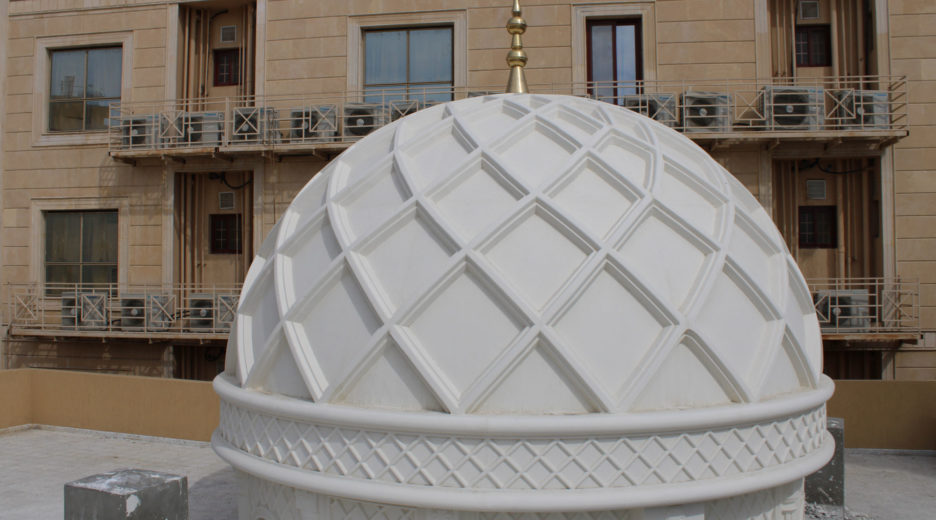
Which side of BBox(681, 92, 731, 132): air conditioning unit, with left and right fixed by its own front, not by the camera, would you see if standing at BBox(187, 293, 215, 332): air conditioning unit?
right

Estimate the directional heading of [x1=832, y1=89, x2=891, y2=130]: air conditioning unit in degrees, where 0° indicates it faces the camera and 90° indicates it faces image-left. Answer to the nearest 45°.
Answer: approximately 0°

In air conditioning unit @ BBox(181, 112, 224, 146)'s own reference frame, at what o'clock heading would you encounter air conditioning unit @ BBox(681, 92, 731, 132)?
air conditioning unit @ BBox(681, 92, 731, 132) is roughly at 10 o'clock from air conditioning unit @ BBox(181, 112, 224, 146).

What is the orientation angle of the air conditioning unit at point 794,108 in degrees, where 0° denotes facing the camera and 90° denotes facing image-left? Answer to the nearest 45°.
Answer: approximately 0°

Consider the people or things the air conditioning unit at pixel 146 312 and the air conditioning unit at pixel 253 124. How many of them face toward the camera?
2

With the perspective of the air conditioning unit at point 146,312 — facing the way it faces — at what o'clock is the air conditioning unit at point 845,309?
the air conditioning unit at point 845,309 is roughly at 10 o'clock from the air conditioning unit at point 146,312.

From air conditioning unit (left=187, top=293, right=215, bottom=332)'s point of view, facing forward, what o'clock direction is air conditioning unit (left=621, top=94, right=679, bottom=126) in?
air conditioning unit (left=621, top=94, right=679, bottom=126) is roughly at 10 o'clock from air conditioning unit (left=187, top=293, right=215, bottom=332).

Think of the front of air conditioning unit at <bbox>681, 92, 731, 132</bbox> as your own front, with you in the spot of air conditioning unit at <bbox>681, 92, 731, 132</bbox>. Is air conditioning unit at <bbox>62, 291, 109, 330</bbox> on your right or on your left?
on your right

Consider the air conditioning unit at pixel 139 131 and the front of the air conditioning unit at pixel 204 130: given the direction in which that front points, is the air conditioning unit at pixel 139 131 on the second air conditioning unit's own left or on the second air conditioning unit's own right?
on the second air conditioning unit's own right

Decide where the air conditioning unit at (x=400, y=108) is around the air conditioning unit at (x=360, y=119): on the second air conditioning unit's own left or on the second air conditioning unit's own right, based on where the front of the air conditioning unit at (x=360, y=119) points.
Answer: on the second air conditioning unit's own left
